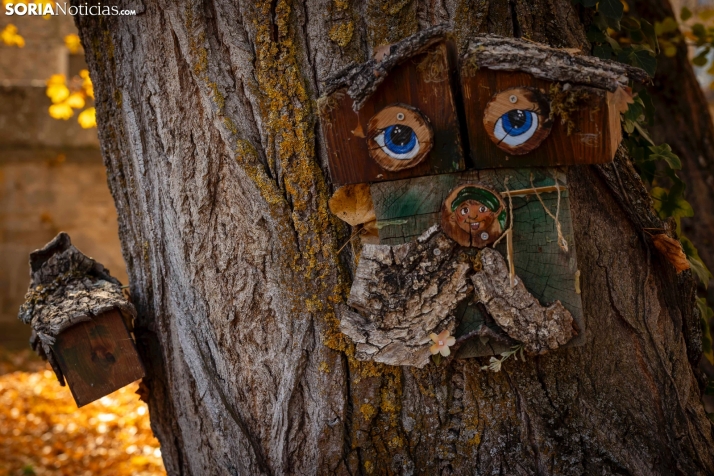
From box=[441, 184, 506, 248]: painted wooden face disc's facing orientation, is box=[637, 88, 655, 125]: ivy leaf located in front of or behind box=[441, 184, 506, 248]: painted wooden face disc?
behind

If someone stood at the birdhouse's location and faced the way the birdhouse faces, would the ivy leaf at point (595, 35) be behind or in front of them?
behind

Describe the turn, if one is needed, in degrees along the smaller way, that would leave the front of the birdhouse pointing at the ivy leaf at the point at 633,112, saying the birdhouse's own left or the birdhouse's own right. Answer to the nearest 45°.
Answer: approximately 135° to the birdhouse's own left

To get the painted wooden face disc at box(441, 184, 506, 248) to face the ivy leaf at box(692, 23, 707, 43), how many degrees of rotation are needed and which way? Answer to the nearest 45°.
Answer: approximately 135° to its left

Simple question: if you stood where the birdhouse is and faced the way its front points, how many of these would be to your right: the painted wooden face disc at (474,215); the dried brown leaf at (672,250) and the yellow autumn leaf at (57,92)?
1

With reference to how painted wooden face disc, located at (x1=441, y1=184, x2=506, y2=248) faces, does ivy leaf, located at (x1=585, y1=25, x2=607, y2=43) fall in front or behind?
behind

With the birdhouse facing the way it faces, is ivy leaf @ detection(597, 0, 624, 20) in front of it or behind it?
behind

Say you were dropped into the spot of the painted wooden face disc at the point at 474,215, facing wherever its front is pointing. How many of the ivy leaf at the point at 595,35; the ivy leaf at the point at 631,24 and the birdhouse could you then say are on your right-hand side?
1

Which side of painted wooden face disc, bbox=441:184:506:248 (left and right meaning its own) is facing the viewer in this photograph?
front

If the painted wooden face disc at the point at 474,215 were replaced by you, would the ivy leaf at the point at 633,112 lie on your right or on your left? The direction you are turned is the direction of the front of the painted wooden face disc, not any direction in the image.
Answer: on your left

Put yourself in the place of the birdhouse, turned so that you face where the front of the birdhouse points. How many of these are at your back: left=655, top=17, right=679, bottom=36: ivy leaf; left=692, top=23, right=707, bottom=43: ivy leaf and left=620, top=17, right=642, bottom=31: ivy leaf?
3

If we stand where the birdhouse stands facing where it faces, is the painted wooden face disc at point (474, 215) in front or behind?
behind

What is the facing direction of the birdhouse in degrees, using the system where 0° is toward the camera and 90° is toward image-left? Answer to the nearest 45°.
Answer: approximately 90°
